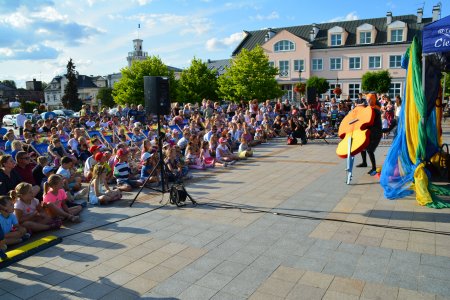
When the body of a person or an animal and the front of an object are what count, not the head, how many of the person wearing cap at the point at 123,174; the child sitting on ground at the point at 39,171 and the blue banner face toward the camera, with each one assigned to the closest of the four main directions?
1

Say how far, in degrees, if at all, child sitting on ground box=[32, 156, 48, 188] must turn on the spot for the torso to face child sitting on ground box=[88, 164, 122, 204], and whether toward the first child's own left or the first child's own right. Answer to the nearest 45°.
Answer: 0° — they already face them

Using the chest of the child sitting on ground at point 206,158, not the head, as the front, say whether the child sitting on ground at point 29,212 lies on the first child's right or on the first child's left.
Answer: on the first child's right

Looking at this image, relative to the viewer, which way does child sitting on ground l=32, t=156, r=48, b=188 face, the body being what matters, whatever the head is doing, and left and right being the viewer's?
facing to the right of the viewer

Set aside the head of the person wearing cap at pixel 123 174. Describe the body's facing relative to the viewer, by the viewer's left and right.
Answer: facing to the right of the viewer

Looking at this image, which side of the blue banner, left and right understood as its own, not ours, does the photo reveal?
front

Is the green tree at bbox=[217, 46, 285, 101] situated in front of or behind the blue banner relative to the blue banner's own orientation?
behind

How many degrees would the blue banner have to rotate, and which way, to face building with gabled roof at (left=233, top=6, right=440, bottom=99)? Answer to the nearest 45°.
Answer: approximately 180°

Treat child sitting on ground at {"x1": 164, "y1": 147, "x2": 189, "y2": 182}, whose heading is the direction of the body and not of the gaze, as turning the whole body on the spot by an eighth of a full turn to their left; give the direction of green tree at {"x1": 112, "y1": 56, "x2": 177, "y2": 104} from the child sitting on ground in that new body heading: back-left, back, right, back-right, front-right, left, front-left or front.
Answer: left

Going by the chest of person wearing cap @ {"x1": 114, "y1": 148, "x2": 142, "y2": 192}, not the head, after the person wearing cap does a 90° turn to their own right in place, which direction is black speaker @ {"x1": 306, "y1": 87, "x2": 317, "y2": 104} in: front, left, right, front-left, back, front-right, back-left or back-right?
back-left

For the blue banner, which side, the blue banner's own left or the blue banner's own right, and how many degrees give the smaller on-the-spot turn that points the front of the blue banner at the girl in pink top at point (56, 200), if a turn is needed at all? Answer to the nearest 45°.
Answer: approximately 45° to the blue banner's own right

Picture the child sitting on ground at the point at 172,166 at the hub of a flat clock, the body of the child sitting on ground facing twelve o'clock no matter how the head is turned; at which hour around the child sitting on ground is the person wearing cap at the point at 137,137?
The person wearing cap is roughly at 7 o'clock from the child sitting on ground.

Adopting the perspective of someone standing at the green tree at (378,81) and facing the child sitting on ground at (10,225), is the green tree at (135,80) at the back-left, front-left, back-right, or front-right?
front-right

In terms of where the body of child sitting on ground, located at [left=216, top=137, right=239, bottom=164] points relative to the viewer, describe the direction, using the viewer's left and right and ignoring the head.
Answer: facing the viewer and to the right of the viewer

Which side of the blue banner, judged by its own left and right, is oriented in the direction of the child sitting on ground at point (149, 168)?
right

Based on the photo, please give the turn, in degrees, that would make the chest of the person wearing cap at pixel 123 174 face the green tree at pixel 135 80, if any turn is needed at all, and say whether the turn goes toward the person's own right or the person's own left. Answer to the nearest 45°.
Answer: approximately 90° to the person's own left

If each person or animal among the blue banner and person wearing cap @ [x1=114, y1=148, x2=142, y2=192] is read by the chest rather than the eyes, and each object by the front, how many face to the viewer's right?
1

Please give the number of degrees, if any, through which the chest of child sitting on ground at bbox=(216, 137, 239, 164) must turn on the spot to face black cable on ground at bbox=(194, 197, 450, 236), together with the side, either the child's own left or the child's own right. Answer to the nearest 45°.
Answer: approximately 45° to the child's own right

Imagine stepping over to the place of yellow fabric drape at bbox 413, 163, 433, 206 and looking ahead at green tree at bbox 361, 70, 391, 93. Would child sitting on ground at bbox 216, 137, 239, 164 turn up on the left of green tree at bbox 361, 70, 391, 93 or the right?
left
